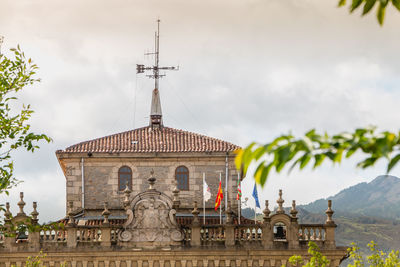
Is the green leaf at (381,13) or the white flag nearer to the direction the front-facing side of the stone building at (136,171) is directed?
the green leaf

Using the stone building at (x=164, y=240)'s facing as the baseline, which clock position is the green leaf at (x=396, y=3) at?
The green leaf is roughly at 12 o'clock from the stone building.

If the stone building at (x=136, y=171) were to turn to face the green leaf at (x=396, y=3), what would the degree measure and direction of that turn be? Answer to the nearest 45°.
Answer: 0° — it already faces it

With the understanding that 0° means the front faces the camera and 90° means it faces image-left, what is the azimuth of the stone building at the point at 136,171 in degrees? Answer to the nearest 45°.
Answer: approximately 0°

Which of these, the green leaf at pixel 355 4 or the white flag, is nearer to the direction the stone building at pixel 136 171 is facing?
the green leaf

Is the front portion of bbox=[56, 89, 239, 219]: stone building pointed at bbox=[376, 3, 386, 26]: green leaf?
yes

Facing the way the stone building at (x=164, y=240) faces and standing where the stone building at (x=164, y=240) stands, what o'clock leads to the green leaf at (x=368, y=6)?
The green leaf is roughly at 12 o'clock from the stone building.

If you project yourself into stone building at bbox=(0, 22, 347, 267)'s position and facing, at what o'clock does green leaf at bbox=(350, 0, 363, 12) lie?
The green leaf is roughly at 12 o'clock from the stone building.

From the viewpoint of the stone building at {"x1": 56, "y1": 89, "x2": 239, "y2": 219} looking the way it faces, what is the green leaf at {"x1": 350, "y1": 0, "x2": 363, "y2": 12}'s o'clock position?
The green leaf is roughly at 12 o'clock from the stone building.
